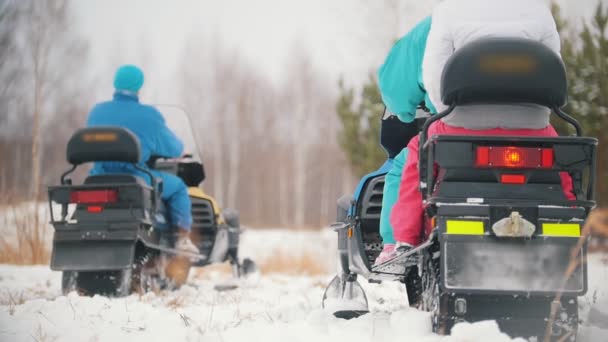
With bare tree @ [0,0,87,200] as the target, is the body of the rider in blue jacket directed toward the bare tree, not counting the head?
no

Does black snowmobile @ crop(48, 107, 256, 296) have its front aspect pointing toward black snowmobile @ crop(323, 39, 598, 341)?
no

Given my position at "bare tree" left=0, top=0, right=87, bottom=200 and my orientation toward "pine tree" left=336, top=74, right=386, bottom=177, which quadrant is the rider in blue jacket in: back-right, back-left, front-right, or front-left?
front-right

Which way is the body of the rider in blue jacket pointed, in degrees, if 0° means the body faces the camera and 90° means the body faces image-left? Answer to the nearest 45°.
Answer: approximately 225°

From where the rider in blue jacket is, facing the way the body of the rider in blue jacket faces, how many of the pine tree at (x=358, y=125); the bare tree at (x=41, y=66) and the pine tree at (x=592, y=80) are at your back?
0

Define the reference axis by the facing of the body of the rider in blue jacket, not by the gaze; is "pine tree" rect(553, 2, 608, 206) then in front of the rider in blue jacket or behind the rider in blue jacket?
in front

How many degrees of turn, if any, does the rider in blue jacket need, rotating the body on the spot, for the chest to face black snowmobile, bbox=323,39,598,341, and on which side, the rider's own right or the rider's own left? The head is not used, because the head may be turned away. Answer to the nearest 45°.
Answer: approximately 135° to the rider's own right

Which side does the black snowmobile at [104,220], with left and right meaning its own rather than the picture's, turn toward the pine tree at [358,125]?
front

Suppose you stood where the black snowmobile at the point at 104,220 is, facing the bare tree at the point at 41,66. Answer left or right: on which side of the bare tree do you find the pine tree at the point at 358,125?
right

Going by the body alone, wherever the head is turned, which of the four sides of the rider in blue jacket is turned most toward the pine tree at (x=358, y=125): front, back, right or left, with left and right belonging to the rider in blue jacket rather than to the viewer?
front

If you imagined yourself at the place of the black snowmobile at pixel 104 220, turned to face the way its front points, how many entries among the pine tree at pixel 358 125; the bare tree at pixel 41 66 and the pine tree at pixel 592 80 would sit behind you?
0

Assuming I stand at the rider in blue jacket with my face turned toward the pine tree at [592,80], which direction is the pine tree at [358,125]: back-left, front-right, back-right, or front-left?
front-left

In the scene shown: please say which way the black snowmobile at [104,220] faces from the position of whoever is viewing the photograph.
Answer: facing away from the viewer and to the right of the viewer

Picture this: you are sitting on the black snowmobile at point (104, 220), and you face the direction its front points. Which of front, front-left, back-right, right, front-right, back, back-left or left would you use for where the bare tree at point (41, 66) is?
front-left
